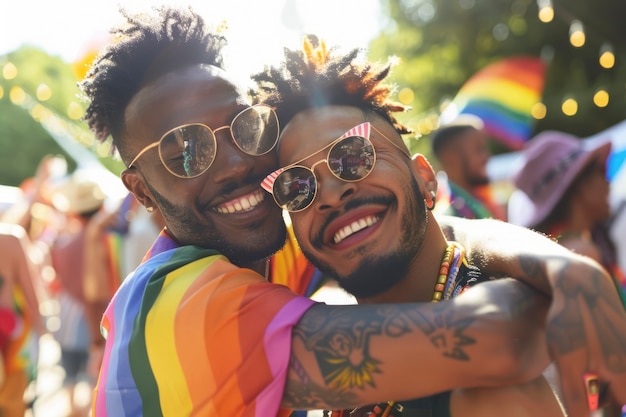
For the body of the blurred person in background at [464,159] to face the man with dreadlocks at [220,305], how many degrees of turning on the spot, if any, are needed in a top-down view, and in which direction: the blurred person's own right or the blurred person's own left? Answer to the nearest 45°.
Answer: approximately 90° to the blurred person's own right

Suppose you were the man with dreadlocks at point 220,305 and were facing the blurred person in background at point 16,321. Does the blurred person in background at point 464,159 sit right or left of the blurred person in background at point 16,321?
right

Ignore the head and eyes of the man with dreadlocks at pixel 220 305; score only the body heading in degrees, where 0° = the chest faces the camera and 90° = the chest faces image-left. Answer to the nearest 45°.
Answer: approximately 315°

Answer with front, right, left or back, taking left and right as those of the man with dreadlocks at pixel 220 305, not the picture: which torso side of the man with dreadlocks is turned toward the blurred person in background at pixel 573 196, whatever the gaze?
left
